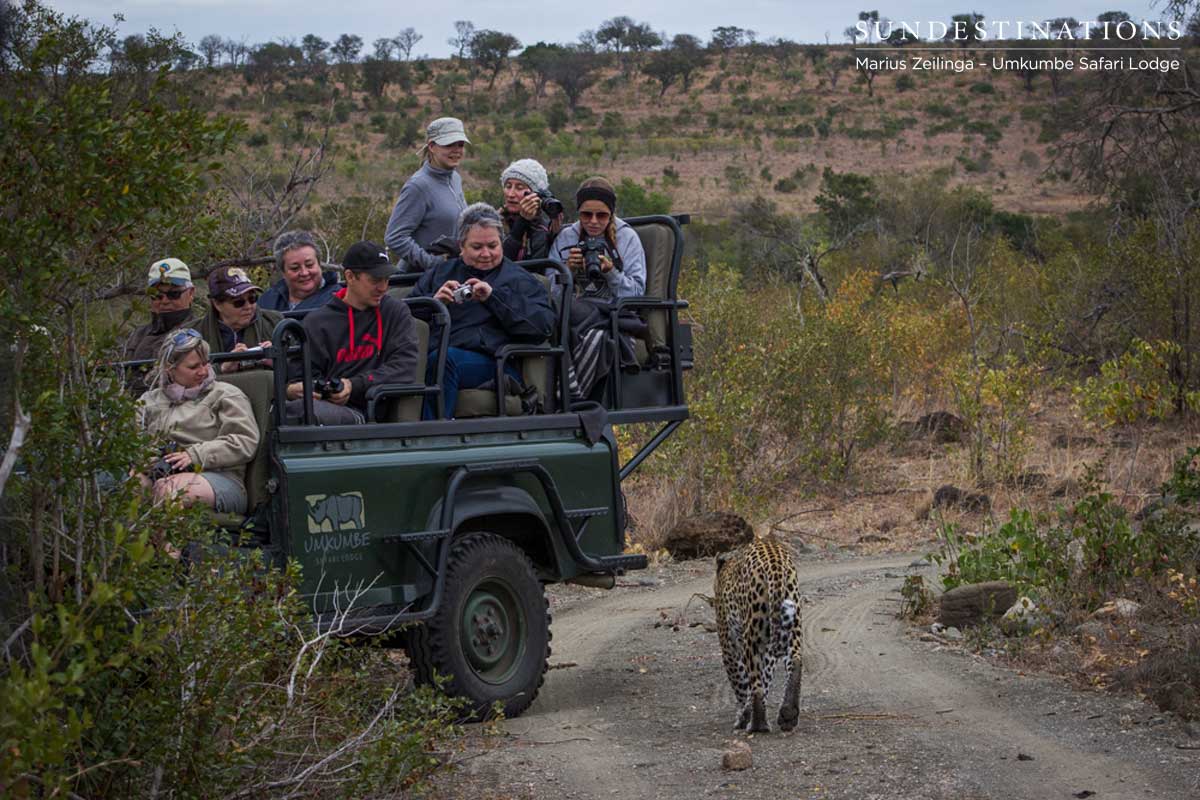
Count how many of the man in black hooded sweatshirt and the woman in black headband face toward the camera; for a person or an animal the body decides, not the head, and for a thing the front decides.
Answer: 2

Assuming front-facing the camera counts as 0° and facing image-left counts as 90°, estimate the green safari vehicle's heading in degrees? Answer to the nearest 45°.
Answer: approximately 45°

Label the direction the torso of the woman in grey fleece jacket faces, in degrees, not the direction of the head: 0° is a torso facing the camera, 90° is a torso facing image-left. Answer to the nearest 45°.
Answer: approximately 315°

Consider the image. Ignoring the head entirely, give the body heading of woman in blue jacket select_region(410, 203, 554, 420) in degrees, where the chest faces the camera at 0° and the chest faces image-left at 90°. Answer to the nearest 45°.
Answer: approximately 45°

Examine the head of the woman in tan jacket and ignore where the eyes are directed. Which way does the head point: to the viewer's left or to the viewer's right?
to the viewer's right
